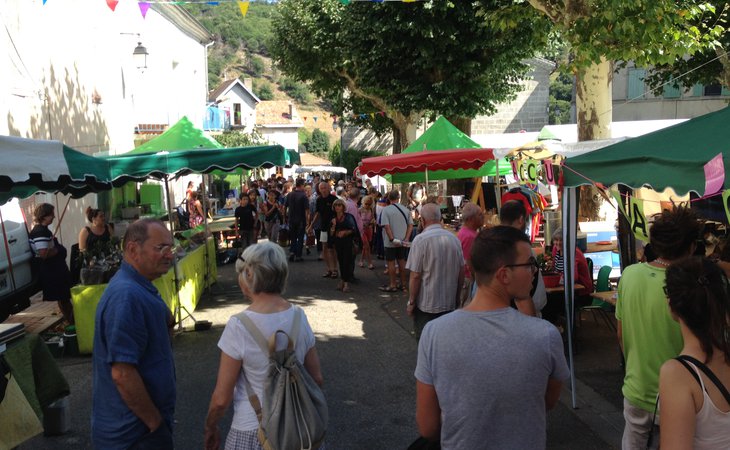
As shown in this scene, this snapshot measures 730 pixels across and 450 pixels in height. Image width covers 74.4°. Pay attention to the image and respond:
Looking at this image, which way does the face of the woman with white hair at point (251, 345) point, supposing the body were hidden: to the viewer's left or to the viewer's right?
to the viewer's left

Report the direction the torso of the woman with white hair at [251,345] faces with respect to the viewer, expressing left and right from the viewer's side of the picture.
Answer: facing away from the viewer and to the left of the viewer

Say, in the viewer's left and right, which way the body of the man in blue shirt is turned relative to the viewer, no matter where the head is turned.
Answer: facing to the right of the viewer

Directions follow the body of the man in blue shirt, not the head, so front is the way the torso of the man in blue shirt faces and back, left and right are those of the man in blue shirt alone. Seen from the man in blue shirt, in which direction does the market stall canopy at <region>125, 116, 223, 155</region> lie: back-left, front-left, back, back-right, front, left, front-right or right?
left

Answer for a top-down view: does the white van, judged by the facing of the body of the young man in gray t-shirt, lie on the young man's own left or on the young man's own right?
on the young man's own left

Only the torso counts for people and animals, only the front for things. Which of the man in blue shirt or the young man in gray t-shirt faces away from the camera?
the young man in gray t-shirt

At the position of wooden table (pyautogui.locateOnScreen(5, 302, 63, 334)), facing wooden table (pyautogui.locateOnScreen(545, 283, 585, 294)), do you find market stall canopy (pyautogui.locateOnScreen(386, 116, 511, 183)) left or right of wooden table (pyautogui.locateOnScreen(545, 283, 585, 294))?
left

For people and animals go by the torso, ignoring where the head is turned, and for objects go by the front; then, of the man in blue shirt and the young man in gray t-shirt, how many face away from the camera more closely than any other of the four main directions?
1

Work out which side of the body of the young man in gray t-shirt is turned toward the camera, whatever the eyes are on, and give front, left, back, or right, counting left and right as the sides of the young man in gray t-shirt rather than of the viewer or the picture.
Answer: back

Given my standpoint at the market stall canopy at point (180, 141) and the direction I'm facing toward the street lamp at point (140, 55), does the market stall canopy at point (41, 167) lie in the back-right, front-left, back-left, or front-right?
back-left
